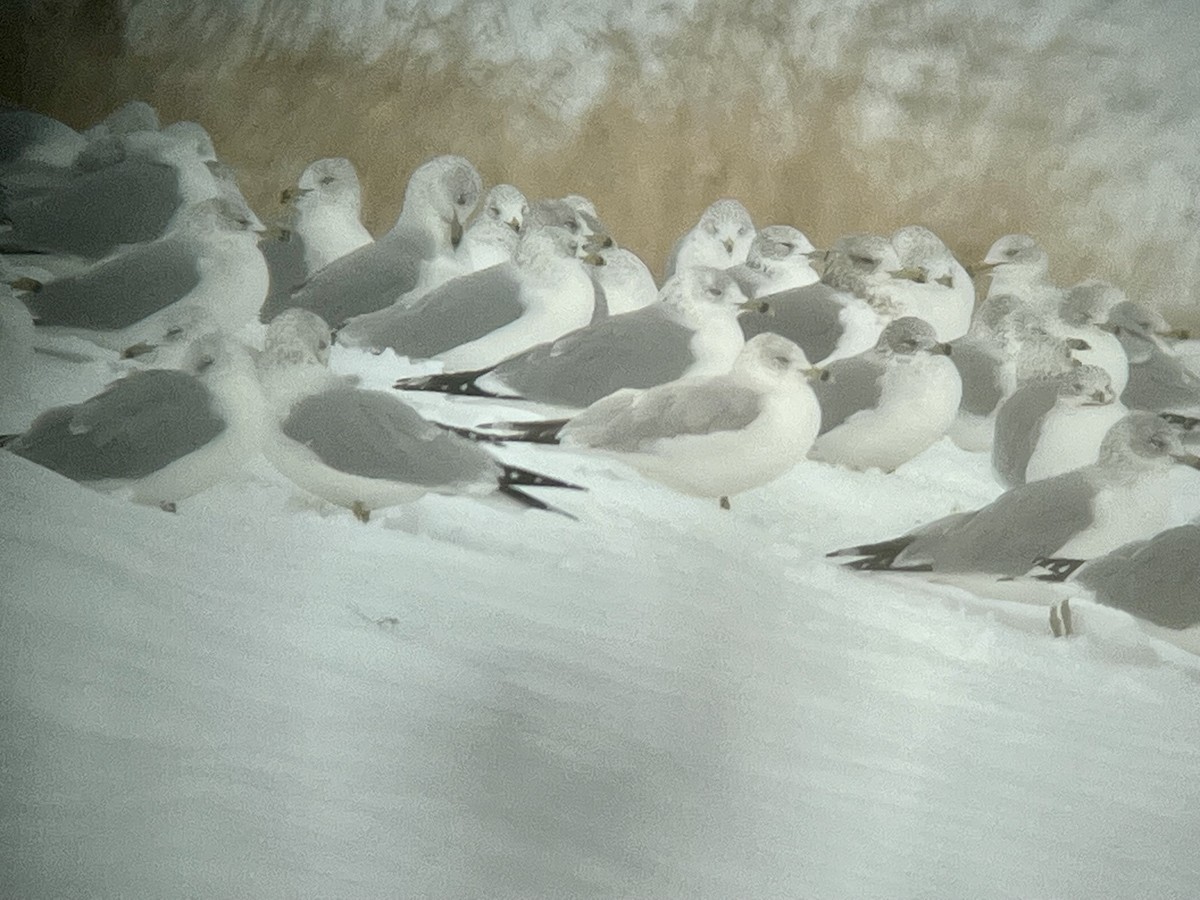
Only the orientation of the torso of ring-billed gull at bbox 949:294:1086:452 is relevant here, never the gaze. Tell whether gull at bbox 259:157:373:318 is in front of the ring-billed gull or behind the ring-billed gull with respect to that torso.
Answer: behind

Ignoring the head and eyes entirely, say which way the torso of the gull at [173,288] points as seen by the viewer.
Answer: to the viewer's right

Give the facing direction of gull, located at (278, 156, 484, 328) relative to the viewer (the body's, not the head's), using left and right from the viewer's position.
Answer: facing to the right of the viewer

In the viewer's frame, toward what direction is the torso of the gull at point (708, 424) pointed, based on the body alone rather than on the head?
to the viewer's right

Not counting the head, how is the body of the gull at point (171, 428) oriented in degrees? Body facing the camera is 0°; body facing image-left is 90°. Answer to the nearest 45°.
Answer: approximately 270°

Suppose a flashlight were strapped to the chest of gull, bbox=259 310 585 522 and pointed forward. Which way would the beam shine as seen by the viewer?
to the viewer's left

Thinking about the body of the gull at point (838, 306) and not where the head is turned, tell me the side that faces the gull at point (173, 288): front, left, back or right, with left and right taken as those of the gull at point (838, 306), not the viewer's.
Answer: back

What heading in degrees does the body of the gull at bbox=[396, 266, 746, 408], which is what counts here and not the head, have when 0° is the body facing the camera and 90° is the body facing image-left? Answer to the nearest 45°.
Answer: approximately 270°

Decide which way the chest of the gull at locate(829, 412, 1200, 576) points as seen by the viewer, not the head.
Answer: to the viewer's right

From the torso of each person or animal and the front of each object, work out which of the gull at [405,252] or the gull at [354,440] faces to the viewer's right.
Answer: the gull at [405,252]

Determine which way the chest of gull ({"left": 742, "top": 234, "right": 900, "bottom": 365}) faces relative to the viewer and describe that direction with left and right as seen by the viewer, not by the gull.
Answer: facing to the right of the viewer

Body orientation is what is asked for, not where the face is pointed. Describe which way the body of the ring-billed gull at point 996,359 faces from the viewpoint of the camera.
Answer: to the viewer's right

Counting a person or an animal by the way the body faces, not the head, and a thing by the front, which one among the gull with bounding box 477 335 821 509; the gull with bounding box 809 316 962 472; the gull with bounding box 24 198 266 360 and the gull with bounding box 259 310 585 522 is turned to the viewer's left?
the gull with bounding box 259 310 585 522

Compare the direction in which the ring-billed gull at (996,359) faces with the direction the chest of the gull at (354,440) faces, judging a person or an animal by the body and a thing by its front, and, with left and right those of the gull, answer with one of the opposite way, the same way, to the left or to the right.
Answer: the opposite way
